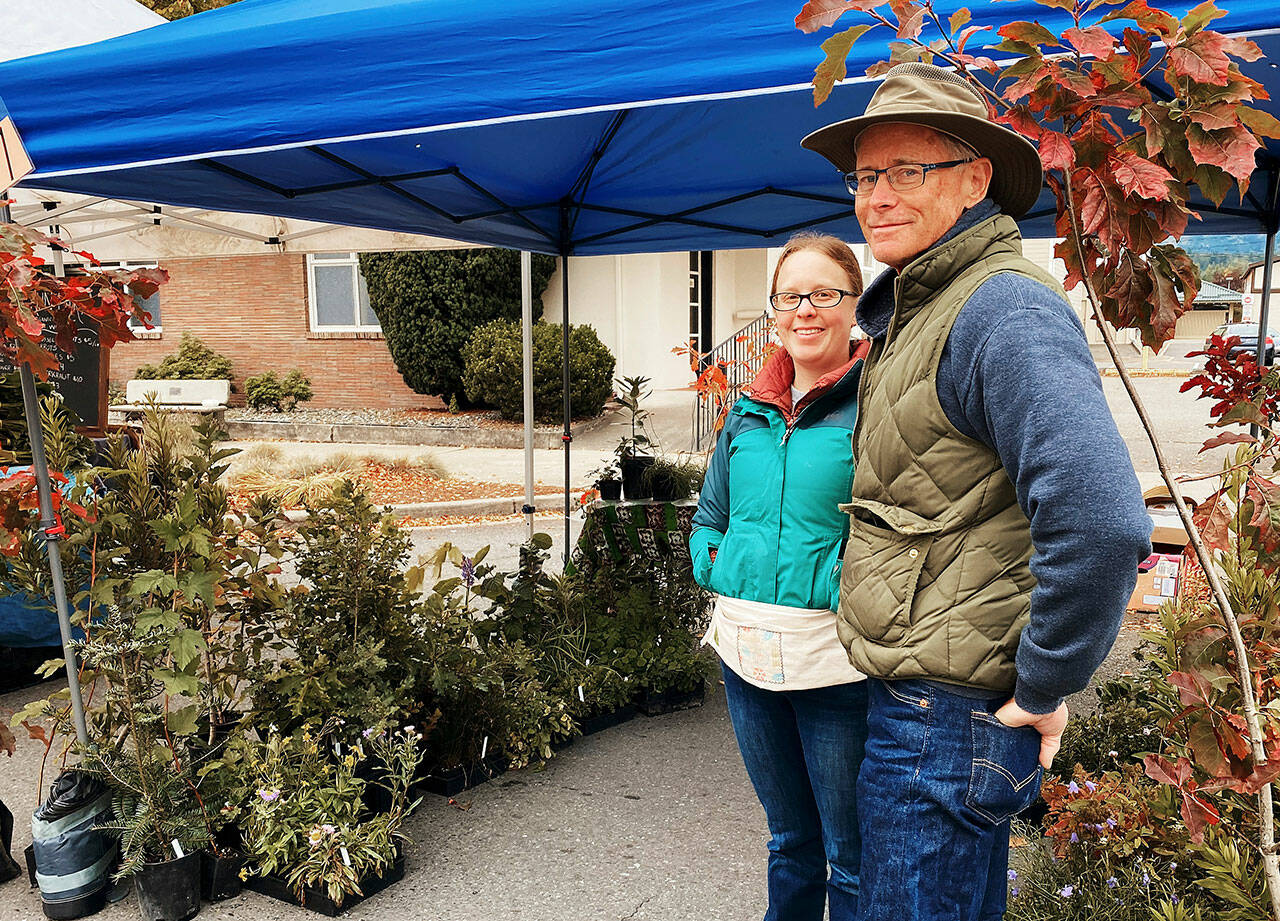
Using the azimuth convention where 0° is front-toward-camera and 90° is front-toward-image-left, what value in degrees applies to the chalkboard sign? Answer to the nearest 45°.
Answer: approximately 0°

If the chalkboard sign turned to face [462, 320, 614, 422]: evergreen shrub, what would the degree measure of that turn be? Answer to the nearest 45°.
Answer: approximately 135° to its left

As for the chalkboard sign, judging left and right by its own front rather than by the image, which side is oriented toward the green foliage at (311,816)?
front

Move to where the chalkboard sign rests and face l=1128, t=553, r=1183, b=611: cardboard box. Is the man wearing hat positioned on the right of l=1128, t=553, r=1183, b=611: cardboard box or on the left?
right

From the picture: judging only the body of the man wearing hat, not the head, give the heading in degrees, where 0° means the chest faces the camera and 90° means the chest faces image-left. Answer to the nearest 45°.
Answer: approximately 90°

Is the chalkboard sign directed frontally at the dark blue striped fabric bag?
yes

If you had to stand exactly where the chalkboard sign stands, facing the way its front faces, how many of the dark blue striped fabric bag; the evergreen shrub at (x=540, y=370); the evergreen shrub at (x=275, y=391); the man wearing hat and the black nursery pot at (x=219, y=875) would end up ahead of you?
3

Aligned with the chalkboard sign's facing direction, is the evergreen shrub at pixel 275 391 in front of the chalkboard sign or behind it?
behind

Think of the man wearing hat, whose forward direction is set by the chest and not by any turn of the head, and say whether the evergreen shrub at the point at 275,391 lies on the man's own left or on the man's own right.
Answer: on the man's own right
